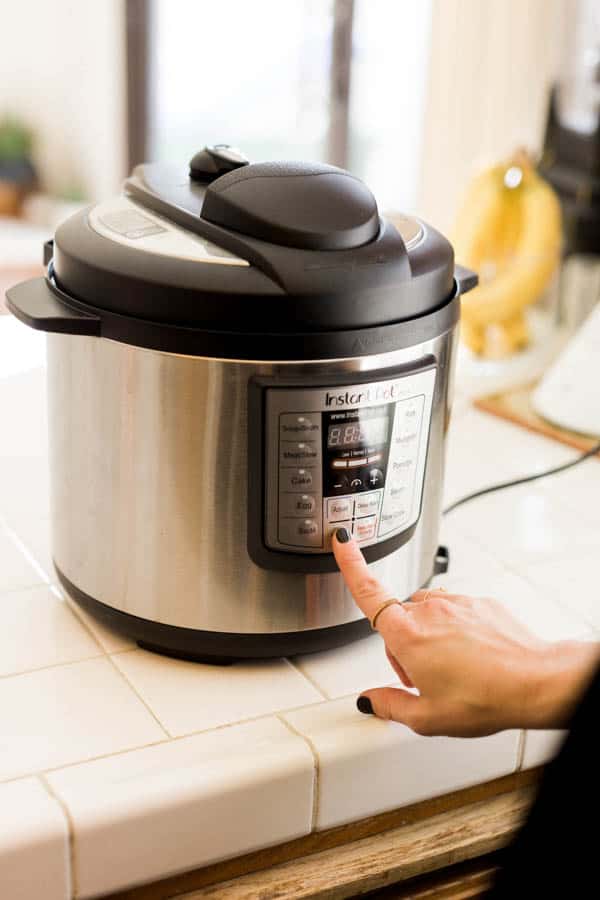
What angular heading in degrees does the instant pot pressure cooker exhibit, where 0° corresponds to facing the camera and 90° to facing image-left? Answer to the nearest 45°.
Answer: approximately 315°
